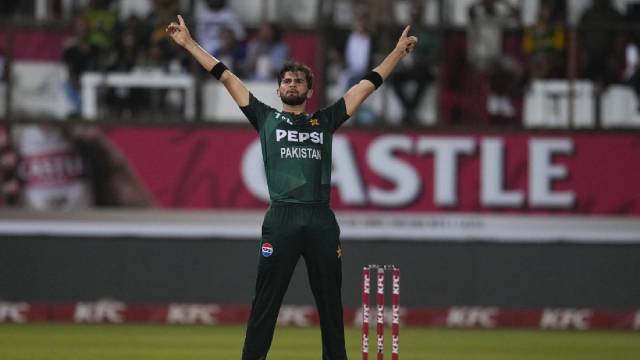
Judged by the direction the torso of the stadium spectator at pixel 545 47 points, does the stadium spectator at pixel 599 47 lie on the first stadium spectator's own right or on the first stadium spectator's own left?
on the first stadium spectator's own left

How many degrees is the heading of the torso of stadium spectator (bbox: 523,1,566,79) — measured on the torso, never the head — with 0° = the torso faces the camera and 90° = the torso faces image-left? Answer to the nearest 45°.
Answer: approximately 0°

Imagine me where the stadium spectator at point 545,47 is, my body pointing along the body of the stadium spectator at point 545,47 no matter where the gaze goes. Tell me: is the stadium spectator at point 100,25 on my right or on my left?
on my right

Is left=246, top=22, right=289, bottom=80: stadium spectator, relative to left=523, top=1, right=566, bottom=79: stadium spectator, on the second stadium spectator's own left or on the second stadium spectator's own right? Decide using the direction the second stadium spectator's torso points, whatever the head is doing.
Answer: on the second stadium spectator's own right

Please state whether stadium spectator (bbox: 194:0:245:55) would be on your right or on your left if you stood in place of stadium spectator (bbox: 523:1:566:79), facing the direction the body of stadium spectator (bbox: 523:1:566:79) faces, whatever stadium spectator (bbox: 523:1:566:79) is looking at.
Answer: on your right

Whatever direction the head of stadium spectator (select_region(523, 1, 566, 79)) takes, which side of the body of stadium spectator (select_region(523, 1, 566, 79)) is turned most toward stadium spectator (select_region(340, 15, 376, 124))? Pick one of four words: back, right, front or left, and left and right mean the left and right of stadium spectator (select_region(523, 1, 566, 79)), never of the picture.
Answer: right

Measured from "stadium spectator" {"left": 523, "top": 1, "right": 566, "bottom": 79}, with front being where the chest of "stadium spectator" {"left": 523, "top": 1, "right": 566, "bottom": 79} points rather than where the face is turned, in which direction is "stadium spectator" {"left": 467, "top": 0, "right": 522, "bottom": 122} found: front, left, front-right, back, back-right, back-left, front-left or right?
right

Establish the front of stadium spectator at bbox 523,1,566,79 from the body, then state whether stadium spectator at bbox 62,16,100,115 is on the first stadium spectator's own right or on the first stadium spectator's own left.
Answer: on the first stadium spectator's own right

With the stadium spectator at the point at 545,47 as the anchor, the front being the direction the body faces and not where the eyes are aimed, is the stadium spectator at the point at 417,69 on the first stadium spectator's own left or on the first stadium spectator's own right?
on the first stadium spectator's own right
